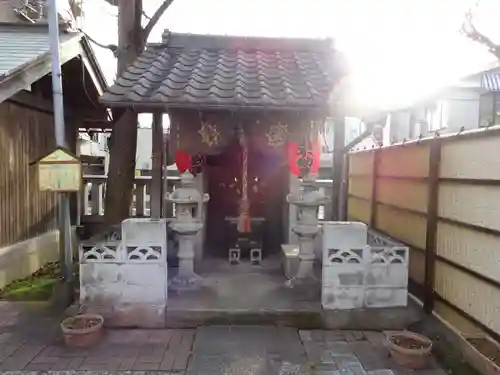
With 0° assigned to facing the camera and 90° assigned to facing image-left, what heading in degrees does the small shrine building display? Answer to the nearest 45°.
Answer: approximately 0°

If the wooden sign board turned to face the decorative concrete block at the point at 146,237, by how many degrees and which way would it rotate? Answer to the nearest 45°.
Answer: approximately 45° to its left

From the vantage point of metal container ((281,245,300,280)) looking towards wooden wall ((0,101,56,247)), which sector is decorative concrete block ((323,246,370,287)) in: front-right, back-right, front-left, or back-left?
back-left

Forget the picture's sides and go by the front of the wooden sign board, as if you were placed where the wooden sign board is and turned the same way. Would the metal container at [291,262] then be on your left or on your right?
on your left

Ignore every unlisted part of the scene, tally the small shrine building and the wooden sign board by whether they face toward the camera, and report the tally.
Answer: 2

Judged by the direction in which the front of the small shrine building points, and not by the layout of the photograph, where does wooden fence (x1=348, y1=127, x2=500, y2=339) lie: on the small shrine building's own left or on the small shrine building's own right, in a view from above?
on the small shrine building's own left

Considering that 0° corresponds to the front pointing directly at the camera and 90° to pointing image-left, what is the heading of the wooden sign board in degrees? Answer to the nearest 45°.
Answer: approximately 0°
